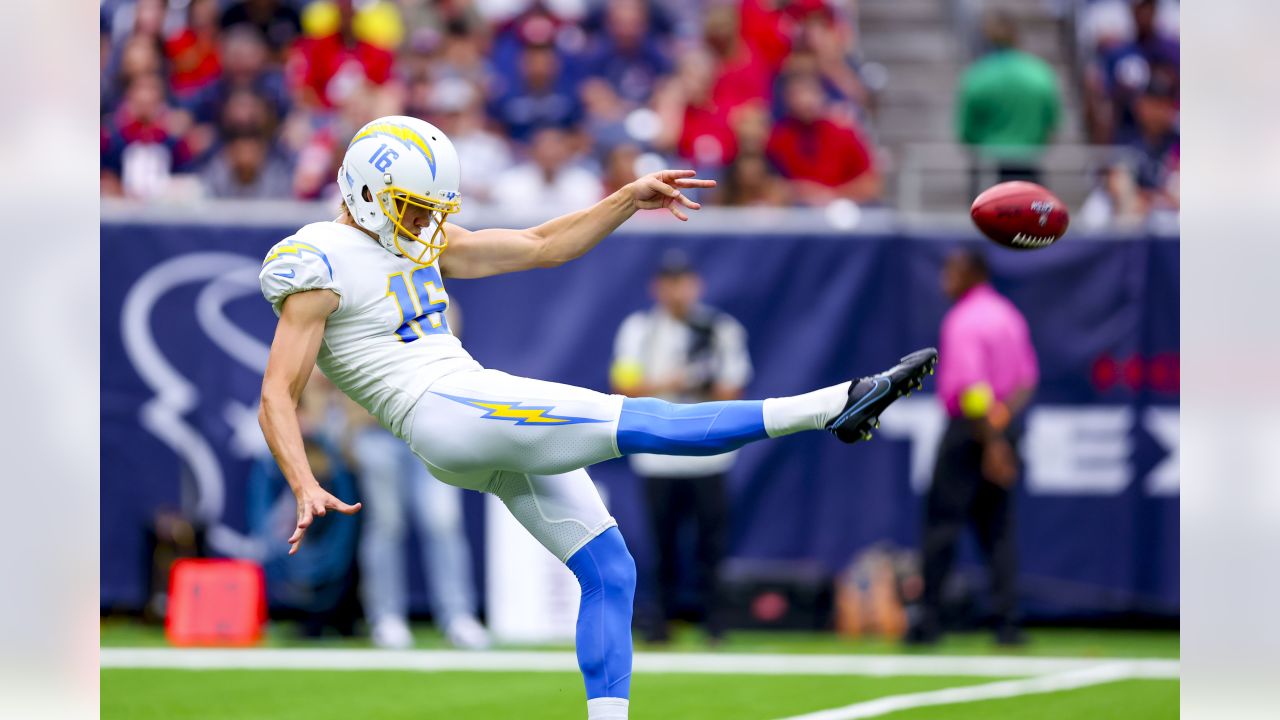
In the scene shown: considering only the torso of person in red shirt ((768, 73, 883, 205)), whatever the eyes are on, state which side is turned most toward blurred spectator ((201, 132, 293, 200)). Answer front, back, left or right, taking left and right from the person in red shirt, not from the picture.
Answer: right

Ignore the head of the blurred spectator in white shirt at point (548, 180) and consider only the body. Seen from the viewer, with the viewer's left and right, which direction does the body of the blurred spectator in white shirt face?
facing the viewer

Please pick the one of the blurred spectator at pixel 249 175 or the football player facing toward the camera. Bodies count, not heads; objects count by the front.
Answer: the blurred spectator

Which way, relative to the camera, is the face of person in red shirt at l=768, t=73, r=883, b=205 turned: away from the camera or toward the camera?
toward the camera

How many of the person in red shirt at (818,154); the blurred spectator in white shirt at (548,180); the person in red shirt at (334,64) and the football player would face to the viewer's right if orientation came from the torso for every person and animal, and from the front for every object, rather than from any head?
1

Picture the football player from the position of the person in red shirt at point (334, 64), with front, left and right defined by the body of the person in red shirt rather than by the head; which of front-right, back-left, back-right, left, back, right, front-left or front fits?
front

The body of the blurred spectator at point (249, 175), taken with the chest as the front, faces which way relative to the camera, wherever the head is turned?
toward the camera

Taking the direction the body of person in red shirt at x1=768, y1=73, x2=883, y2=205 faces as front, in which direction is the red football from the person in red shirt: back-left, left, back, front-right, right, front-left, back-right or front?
front

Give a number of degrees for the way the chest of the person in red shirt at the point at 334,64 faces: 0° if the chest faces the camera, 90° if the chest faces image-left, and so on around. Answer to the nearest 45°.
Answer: approximately 0°

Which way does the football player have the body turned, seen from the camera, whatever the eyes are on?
to the viewer's right

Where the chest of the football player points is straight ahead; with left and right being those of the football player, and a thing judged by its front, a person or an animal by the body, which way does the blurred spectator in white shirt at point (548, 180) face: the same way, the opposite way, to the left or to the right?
to the right

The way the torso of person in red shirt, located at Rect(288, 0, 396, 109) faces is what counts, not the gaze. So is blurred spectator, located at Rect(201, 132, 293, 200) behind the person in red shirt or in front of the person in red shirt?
in front
